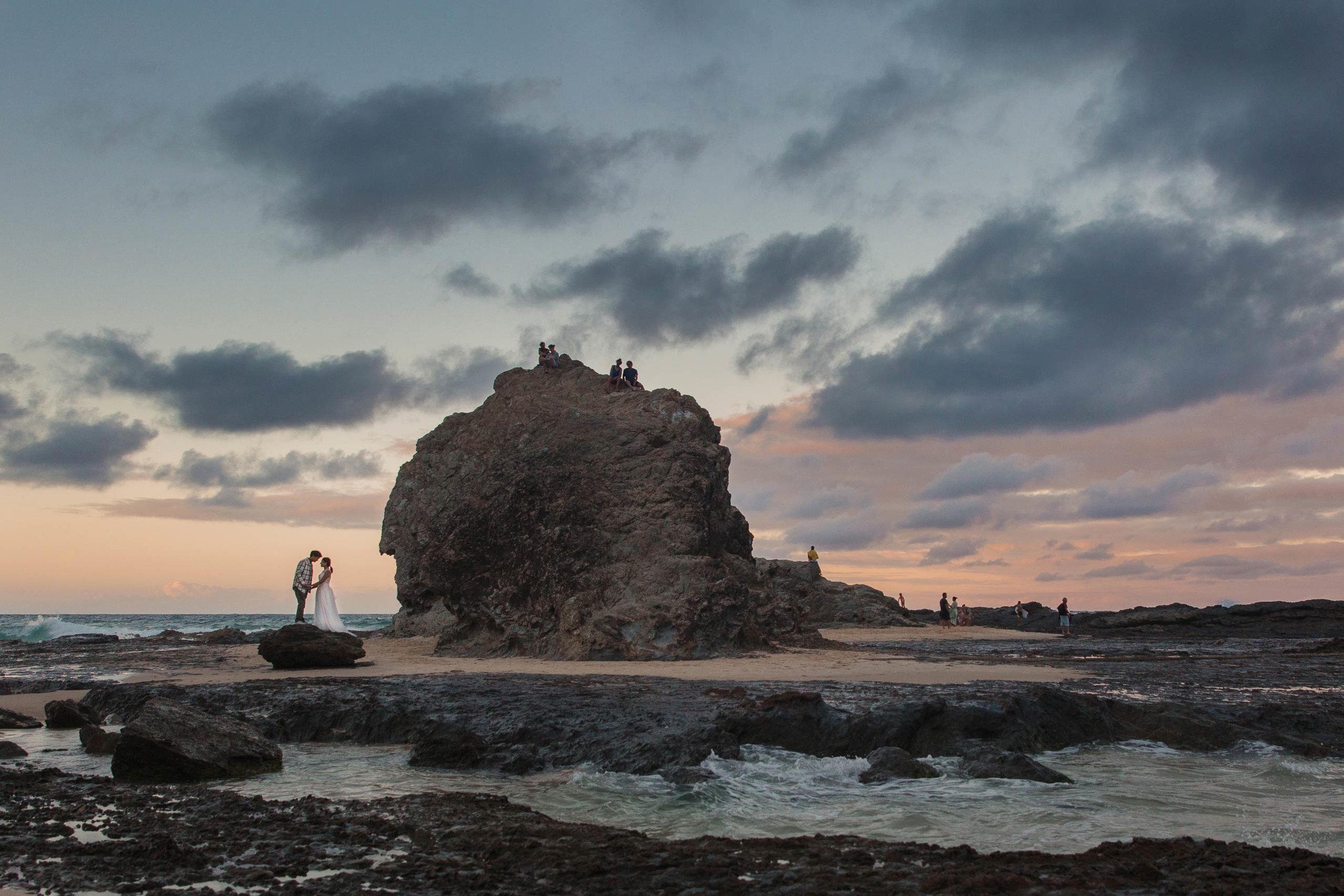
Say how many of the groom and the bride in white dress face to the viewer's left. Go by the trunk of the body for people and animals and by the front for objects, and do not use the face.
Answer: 1

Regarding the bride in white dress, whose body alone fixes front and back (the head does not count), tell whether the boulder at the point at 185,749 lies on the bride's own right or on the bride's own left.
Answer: on the bride's own left

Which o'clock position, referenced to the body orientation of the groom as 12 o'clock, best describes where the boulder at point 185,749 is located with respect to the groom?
The boulder is roughly at 3 o'clock from the groom.

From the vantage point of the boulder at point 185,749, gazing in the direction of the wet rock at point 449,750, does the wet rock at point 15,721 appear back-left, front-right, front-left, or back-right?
back-left

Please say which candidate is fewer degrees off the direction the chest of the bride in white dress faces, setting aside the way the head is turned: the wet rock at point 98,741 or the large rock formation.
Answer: the wet rock

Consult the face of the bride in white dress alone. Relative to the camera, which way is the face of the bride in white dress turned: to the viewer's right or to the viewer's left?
to the viewer's left

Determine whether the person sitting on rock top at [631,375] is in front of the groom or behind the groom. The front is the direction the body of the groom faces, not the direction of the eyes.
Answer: in front

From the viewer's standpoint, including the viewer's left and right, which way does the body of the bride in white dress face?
facing to the left of the viewer

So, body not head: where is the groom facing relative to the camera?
to the viewer's right

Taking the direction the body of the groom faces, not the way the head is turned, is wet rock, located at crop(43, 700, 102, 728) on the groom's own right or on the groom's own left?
on the groom's own right

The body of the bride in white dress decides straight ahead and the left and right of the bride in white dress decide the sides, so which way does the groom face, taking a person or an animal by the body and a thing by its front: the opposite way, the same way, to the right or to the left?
the opposite way

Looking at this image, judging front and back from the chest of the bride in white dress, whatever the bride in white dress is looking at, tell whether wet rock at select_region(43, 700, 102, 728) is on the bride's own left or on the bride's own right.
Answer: on the bride's own left
